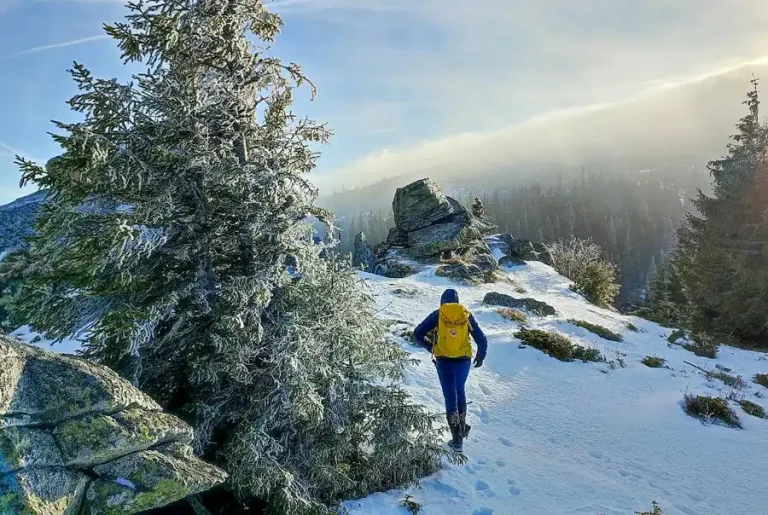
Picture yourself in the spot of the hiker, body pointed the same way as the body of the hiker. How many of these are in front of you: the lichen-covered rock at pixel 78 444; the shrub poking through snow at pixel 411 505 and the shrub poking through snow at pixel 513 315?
1

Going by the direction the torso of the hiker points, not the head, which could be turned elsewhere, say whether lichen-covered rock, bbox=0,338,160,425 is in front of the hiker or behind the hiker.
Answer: behind

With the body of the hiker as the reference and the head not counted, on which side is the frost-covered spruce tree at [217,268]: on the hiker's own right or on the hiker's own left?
on the hiker's own left

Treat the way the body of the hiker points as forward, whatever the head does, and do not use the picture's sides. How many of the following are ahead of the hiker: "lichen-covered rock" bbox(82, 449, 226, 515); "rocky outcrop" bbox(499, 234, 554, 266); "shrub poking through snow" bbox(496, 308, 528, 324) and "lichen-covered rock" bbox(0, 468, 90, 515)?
2

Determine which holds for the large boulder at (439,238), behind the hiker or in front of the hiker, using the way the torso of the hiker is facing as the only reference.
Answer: in front

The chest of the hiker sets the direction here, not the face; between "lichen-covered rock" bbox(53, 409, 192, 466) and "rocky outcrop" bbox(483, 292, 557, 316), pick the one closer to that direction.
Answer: the rocky outcrop

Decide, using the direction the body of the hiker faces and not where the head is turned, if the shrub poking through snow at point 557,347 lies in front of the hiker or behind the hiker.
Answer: in front

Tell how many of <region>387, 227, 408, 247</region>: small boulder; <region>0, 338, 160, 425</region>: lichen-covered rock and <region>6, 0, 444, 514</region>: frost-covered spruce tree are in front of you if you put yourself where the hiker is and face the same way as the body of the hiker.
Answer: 1

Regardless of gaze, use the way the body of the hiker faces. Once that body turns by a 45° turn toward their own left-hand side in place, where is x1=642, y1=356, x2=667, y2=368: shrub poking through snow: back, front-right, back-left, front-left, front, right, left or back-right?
right

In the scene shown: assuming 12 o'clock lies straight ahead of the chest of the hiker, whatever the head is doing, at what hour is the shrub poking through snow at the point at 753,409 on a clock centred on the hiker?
The shrub poking through snow is roughly at 2 o'clock from the hiker.

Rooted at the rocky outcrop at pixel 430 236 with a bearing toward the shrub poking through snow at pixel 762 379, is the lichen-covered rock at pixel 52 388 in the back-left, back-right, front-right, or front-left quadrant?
front-right

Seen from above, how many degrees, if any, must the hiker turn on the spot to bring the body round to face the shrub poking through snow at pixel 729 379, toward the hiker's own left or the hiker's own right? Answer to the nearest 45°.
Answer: approximately 45° to the hiker's own right

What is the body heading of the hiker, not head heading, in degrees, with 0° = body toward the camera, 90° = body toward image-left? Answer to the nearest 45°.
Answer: approximately 180°

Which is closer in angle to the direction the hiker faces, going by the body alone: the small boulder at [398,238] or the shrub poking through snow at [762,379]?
the small boulder

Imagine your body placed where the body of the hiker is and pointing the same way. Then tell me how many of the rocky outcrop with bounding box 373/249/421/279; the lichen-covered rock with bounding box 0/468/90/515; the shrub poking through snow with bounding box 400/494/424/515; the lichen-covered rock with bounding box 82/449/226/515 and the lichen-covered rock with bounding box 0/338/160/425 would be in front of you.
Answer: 1

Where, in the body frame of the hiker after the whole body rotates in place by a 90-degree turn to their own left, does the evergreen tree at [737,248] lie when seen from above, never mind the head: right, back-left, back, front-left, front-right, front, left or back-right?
back-right
